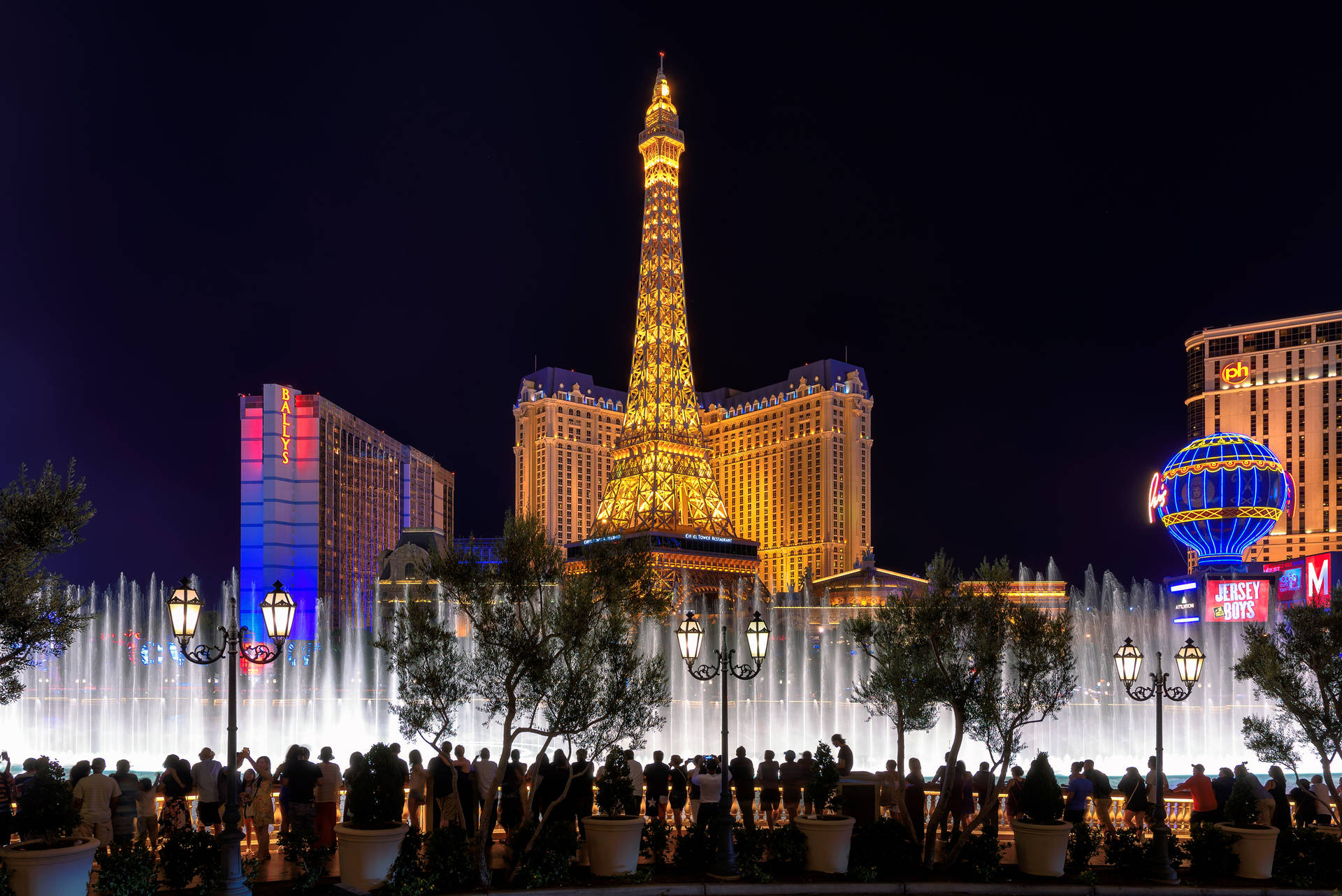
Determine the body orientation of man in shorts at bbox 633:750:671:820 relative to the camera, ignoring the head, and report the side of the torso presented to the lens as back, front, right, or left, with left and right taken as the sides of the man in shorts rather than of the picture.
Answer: back

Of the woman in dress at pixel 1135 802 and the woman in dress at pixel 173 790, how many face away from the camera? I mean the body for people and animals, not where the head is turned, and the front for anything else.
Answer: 2

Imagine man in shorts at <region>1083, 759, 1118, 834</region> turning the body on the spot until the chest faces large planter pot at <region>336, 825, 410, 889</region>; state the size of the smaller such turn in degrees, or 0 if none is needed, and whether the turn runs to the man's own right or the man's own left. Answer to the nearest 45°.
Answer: approximately 90° to the man's own left

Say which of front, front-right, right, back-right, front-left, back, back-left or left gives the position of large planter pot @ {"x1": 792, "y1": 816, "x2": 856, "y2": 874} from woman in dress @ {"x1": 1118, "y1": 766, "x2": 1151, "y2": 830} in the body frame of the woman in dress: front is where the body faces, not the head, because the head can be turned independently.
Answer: back-left

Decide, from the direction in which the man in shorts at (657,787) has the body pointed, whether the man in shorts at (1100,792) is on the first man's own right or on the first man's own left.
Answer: on the first man's own right

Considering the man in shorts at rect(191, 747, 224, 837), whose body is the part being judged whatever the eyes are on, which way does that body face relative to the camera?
away from the camera

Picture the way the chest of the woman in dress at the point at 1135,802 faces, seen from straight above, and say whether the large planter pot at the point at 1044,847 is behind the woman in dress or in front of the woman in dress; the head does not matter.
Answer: behind

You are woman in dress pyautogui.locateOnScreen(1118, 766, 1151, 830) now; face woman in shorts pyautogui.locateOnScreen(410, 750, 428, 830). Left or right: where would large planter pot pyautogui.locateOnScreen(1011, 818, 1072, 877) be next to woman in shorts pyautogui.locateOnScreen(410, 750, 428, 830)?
left

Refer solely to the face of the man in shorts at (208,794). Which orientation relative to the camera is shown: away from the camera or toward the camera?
away from the camera

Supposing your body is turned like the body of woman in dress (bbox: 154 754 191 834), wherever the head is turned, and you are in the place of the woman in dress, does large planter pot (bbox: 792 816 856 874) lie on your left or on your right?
on your right

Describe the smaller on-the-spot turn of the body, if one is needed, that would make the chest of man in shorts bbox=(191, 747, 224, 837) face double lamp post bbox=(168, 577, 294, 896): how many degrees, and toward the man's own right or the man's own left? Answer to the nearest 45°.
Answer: approximately 180°

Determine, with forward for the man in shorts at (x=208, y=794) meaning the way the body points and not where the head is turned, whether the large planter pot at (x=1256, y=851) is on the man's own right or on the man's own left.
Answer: on the man's own right

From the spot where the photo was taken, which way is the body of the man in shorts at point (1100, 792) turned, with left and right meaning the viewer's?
facing away from the viewer and to the left of the viewer

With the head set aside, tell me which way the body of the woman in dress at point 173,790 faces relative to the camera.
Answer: away from the camera

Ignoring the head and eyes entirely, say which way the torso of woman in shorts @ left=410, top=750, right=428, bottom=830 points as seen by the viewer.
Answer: away from the camera

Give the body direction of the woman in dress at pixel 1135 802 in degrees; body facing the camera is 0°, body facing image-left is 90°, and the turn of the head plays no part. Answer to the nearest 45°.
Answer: approximately 180°
